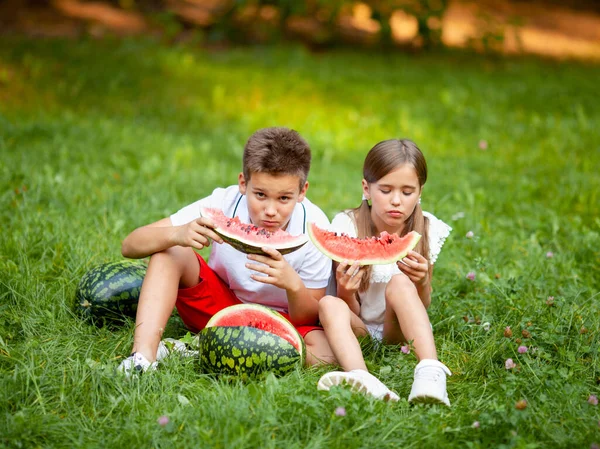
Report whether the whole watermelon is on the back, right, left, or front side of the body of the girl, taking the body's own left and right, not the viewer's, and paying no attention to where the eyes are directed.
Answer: right

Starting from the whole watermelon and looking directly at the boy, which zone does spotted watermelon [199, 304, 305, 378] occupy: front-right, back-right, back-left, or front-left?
front-right

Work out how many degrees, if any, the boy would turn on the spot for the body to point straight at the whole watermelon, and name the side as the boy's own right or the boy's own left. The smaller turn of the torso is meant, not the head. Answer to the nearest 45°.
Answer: approximately 90° to the boy's own right

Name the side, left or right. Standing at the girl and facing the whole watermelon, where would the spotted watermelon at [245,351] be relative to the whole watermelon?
left

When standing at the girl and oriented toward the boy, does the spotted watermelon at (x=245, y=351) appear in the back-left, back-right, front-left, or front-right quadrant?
front-left

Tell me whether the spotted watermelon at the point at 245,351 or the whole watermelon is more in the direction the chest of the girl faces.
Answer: the spotted watermelon

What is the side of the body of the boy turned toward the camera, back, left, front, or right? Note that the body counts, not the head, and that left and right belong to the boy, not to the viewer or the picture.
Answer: front

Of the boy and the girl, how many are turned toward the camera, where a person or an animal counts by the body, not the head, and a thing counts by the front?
2

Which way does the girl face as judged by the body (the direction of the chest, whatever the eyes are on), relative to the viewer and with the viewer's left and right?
facing the viewer

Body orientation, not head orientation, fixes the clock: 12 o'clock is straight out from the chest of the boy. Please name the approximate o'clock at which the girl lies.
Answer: The girl is roughly at 9 o'clock from the boy.
